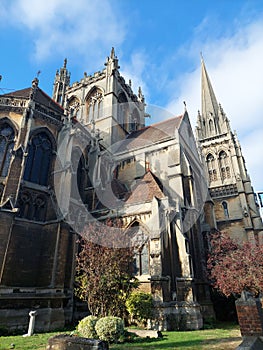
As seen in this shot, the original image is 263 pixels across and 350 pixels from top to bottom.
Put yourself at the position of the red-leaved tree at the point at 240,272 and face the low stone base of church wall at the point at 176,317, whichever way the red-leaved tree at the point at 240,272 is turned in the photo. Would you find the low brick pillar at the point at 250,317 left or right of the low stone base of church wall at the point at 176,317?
left
